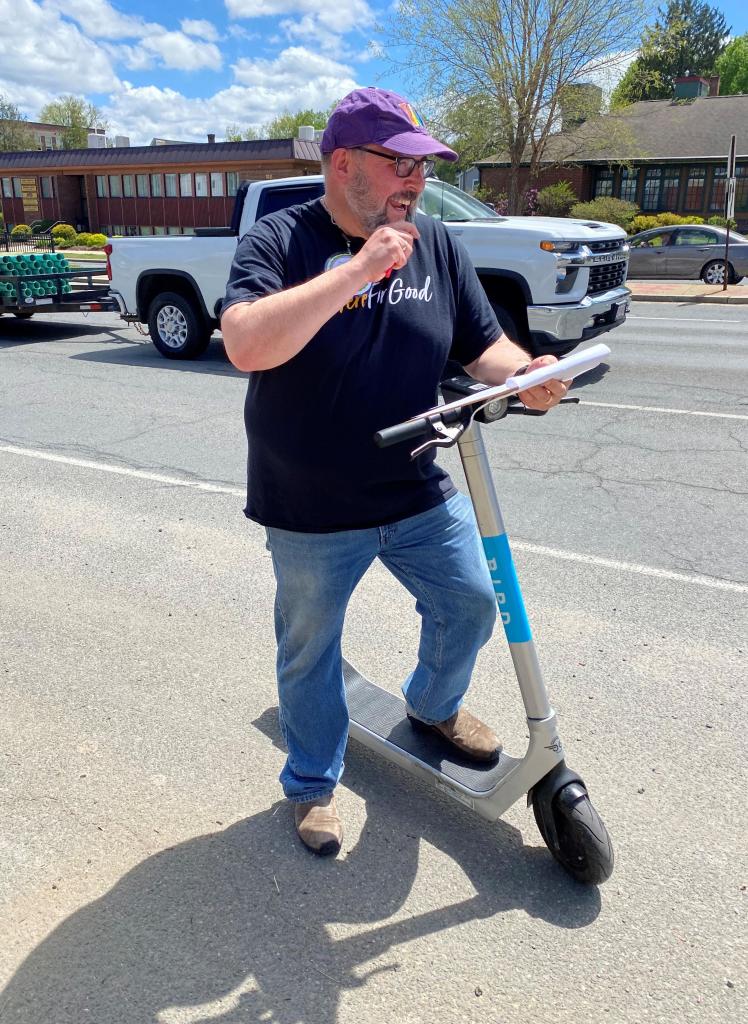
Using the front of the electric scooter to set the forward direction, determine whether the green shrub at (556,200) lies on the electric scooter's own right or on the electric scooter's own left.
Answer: on the electric scooter's own left

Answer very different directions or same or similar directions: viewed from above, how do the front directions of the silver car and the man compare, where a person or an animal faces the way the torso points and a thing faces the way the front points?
very different directions

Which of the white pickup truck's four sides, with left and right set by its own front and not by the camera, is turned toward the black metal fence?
back

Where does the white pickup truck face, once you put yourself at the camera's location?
facing the viewer and to the right of the viewer

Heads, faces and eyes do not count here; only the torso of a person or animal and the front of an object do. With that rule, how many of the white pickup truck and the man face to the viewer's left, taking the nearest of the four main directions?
0

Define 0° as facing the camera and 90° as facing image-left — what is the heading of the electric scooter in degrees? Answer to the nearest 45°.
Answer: approximately 315°

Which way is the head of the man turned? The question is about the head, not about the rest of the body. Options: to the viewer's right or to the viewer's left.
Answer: to the viewer's right

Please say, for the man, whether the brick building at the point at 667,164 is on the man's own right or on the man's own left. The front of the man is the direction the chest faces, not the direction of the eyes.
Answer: on the man's own left
